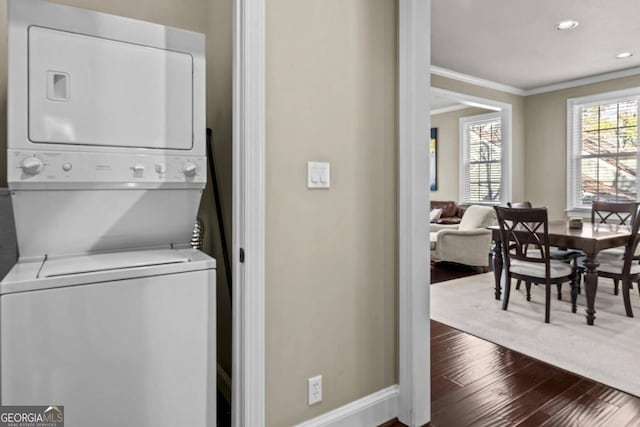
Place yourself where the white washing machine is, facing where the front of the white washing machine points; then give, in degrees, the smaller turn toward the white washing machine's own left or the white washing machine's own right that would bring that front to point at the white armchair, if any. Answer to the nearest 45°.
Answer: approximately 135° to the white washing machine's own left

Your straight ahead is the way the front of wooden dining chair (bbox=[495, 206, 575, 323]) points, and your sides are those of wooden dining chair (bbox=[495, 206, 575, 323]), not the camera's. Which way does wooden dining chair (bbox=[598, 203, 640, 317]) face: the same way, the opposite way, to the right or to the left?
to the left

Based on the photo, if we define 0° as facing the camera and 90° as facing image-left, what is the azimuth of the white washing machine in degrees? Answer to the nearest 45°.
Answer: approximately 0°

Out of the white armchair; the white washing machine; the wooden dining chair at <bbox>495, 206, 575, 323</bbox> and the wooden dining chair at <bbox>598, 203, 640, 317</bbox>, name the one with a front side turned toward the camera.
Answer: the white washing machine

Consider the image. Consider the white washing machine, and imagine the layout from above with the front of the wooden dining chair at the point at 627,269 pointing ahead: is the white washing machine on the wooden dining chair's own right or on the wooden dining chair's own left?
on the wooden dining chair's own left

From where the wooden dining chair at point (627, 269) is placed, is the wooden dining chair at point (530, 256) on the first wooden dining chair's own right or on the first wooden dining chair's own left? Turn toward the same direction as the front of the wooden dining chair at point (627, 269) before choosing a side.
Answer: on the first wooden dining chair's own left

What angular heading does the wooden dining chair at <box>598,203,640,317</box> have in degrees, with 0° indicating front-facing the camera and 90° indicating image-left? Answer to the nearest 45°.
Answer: approximately 135°

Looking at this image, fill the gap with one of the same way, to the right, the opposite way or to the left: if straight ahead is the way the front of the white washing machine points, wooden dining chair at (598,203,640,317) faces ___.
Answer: the opposite way
